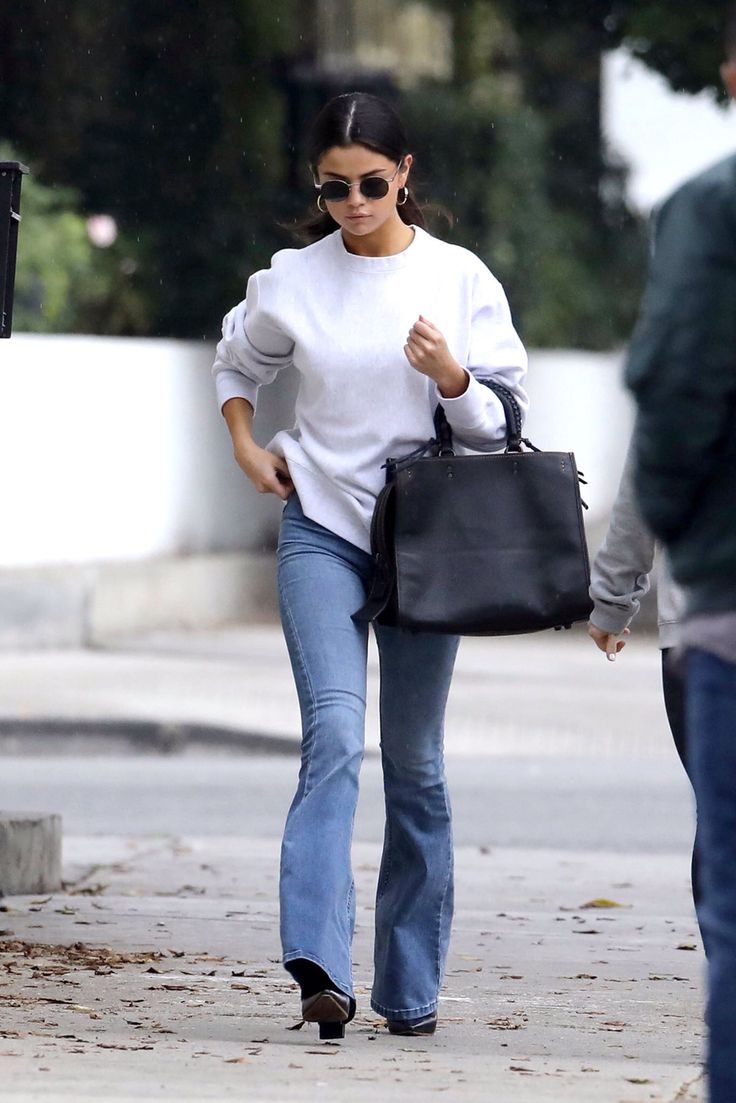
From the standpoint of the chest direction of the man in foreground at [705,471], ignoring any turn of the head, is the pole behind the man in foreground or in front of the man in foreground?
in front

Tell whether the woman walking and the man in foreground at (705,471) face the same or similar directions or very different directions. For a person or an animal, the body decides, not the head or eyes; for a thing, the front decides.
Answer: very different directions

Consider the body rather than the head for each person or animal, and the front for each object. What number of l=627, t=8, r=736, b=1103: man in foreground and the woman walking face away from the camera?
1

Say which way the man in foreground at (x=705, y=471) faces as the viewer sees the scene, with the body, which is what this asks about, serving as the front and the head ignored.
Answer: away from the camera

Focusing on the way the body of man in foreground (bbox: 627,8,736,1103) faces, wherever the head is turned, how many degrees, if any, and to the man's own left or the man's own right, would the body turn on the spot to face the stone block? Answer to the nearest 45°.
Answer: approximately 45° to the man's own left

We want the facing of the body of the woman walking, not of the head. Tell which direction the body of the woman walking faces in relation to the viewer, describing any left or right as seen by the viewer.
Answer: facing the viewer

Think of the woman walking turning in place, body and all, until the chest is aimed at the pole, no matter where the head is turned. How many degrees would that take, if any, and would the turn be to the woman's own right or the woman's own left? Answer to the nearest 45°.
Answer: approximately 135° to the woman's own right

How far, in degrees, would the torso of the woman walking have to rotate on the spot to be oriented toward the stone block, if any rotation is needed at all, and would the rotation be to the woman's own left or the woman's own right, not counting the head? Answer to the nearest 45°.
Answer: approximately 135° to the woman's own right
